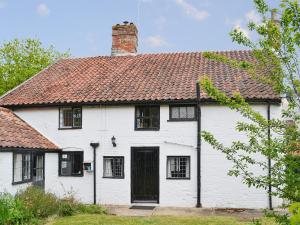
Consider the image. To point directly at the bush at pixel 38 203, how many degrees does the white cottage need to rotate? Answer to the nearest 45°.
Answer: approximately 45° to its right

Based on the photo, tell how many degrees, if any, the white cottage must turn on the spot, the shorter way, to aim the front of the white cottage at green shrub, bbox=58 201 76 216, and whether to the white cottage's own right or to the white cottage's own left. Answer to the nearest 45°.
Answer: approximately 45° to the white cottage's own right

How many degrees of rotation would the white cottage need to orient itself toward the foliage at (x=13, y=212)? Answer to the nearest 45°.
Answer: approximately 45° to its right

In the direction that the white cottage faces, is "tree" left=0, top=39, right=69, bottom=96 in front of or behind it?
behind

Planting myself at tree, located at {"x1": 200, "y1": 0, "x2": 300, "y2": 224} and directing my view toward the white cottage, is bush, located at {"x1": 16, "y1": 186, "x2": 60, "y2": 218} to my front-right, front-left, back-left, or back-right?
front-left

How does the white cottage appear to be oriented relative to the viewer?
toward the camera

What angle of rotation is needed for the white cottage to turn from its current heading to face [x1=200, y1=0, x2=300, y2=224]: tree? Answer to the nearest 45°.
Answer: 0° — it already faces it
